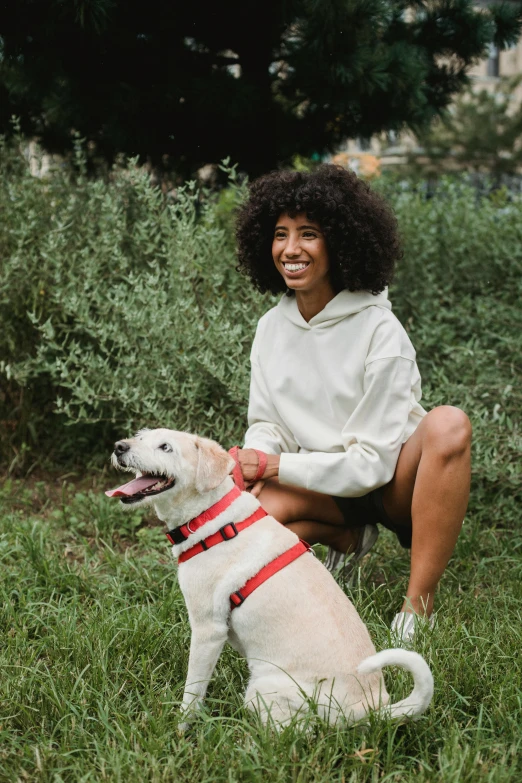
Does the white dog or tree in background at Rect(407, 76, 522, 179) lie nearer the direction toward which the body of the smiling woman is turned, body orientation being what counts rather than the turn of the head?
the white dog

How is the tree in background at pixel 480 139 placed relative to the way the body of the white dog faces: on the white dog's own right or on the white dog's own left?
on the white dog's own right

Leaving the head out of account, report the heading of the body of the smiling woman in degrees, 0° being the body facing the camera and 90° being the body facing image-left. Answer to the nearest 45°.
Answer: approximately 45°

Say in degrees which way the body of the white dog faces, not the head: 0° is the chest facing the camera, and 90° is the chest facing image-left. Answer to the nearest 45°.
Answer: approximately 90°

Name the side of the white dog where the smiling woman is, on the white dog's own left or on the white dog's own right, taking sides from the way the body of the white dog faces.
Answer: on the white dog's own right

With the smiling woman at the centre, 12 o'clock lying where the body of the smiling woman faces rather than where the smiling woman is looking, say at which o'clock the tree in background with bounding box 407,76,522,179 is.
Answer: The tree in background is roughly at 5 o'clock from the smiling woman.
